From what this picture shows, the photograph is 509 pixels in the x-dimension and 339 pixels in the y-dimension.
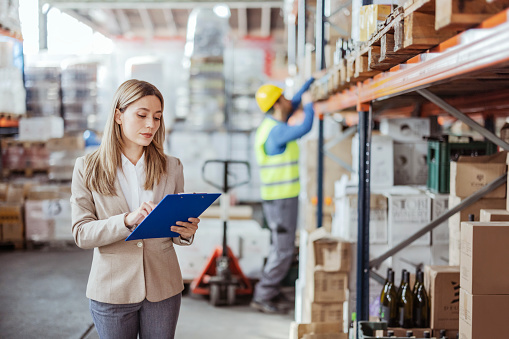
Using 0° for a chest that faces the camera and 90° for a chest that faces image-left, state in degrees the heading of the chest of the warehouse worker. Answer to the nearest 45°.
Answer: approximately 270°

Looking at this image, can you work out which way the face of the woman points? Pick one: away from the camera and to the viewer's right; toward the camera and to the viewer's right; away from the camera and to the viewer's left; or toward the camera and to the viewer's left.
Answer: toward the camera and to the viewer's right

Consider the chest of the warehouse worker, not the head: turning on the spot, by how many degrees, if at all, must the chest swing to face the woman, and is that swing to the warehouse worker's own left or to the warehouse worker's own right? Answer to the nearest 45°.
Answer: approximately 90° to the warehouse worker's own right

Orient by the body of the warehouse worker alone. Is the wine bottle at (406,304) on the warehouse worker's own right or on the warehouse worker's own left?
on the warehouse worker's own right

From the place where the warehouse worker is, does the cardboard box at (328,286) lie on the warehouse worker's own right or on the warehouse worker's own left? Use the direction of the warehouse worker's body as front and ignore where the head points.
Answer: on the warehouse worker's own right

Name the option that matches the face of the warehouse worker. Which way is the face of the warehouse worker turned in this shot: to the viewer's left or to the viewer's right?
to the viewer's right

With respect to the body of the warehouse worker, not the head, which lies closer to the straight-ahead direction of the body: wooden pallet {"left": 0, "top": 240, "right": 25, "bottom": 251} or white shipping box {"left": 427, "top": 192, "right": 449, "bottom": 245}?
the white shipping box
